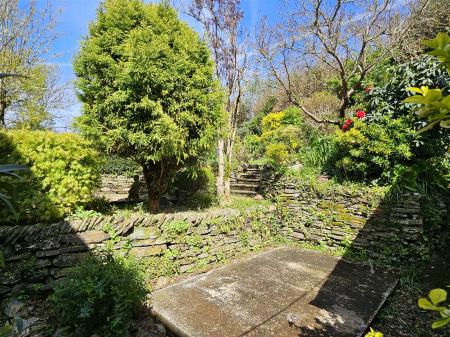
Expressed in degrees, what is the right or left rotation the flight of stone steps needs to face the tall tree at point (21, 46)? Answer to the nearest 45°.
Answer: approximately 90° to its right

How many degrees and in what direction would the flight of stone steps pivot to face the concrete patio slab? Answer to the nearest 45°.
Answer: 0° — it already faces it

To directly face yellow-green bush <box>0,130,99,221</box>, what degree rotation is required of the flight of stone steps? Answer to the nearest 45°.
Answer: approximately 45° to its right

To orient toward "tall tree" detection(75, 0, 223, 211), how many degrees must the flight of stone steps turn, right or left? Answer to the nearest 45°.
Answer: approximately 45° to its right

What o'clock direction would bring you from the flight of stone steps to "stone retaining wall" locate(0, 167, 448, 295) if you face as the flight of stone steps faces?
The stone retaining wall is roughly at 12 o'clock from the flight of stone steps.

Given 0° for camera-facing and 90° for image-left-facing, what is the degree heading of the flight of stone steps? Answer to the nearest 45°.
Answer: approximately 0°

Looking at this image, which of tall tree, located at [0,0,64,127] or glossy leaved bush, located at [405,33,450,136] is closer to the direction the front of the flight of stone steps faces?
the glossy leaved bush
